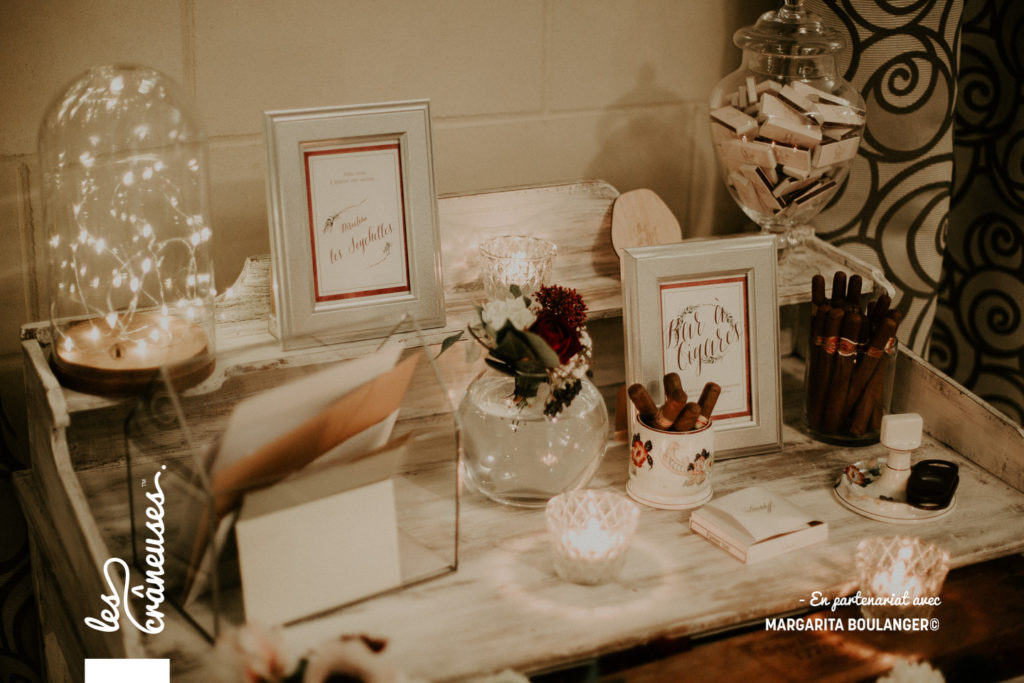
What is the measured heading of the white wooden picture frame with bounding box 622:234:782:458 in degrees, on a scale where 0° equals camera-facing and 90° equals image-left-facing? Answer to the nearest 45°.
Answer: approximately 0°
